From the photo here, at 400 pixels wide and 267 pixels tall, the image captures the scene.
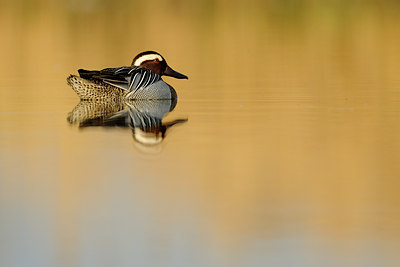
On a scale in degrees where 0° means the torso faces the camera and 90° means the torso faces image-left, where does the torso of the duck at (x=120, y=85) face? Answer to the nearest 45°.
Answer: approximately 270°
